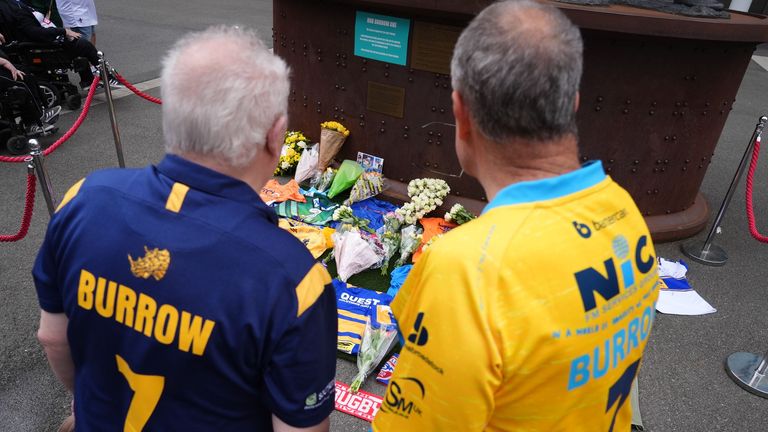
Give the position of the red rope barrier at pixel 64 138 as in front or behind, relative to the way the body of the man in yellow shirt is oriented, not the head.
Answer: in front

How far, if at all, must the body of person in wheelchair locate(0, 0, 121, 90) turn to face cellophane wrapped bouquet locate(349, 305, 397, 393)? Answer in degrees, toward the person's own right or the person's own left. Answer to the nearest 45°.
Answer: approximately 90° to the person's own right

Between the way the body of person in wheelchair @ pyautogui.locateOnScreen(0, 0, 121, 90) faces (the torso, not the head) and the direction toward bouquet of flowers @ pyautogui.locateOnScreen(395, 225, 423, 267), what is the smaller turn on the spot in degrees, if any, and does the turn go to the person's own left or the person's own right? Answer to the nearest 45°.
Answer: approximately 45° to the person's own right

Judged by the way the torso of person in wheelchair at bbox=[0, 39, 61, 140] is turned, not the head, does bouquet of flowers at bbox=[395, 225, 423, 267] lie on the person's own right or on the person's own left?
on the person's own right

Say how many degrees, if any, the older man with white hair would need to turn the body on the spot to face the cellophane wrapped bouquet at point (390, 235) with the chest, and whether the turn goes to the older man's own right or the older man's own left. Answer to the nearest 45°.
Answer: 0° — they already face it

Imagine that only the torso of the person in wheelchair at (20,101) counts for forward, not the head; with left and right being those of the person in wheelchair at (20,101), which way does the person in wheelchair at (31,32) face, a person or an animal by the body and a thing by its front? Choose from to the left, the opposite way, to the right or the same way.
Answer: the same way

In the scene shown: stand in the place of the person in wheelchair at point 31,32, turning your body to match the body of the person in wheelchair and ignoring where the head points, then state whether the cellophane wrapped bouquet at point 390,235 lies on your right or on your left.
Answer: on your right

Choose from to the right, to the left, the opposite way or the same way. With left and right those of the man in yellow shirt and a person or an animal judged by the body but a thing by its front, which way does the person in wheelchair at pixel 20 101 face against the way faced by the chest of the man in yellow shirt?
to the right

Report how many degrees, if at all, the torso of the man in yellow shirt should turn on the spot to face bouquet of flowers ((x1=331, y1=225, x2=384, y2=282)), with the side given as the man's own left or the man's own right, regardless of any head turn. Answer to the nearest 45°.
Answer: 0° — they already face it

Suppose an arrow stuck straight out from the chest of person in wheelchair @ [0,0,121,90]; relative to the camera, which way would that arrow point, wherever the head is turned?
to the viewer's right

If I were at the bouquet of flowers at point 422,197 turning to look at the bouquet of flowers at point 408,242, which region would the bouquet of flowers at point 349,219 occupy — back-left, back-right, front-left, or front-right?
front-right

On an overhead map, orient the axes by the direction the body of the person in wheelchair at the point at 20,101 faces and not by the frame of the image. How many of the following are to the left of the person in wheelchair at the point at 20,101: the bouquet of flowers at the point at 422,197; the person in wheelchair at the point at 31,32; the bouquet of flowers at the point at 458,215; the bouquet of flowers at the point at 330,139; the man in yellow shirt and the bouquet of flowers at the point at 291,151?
1

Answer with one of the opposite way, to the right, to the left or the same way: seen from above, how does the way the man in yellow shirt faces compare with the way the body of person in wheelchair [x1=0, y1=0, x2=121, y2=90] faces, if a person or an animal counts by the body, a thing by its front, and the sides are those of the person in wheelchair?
to the left

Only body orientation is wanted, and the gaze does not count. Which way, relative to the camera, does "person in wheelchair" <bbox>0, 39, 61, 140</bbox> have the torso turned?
to the viewer's right

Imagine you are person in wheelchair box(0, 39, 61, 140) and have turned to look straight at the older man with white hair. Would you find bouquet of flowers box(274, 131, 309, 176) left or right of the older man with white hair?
left

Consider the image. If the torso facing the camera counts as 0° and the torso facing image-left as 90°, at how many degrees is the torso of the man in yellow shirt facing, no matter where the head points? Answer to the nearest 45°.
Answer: approximately 135°

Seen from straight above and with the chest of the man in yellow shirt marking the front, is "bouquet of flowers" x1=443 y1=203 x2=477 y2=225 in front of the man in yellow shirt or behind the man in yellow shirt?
in front

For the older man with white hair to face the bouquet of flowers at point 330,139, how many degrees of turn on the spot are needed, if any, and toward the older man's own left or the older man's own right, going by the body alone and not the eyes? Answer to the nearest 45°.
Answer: approximately 45° to the older man's own left
